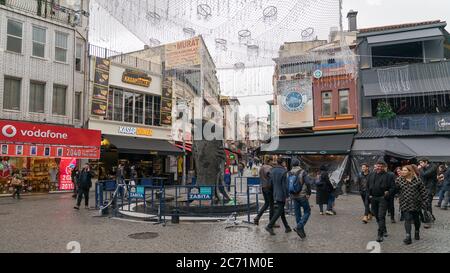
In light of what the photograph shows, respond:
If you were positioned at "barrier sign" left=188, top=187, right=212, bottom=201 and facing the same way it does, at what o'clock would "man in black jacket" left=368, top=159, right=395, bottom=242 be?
The man in black jacket is roughly at 10 o'clock from the barrier sign.

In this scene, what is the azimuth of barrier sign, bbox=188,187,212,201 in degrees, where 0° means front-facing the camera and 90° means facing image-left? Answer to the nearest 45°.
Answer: approximately 0°

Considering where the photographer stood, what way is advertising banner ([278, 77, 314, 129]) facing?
facing the viewer

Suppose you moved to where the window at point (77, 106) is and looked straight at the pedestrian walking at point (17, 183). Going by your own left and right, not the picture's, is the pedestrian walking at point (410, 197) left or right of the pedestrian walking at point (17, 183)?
left

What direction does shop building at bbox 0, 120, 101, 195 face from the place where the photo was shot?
facing the viewer and to the right of the viewer

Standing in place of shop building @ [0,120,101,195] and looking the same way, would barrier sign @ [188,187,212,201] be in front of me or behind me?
in front
